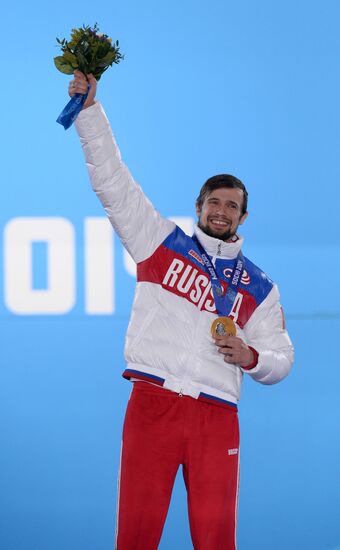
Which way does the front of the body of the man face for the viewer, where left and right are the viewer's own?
facing the viewer
